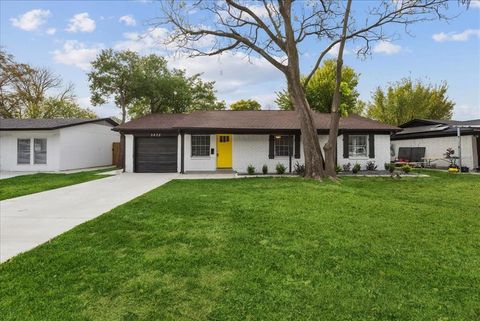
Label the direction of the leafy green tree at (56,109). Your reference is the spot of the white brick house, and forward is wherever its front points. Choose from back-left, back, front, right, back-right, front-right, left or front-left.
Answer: back-right

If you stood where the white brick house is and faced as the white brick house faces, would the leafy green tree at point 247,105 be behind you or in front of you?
behind

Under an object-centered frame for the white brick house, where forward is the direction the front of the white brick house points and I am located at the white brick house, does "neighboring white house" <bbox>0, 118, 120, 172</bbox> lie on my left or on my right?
on my right

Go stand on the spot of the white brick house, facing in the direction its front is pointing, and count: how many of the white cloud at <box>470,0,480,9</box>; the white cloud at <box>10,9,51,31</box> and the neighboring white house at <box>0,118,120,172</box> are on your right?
2

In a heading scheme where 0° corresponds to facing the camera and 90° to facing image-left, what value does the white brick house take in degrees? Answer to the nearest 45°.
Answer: approximately 0°
